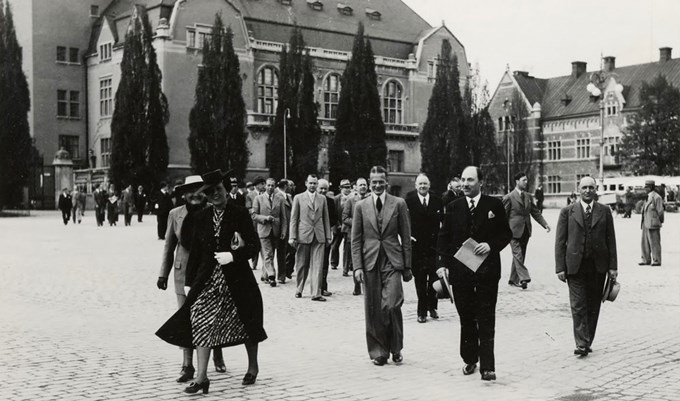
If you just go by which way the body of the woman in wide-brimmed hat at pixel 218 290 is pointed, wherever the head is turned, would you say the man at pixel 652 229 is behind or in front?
behind

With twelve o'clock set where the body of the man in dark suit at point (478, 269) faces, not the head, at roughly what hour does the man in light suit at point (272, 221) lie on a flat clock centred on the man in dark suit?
The man in light suit is roughly at 5 o'clock from the man in dark suit.

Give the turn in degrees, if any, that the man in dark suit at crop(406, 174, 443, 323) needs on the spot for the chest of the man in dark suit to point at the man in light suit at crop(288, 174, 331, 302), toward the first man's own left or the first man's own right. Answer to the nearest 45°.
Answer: approximately 135° to the first man's own right

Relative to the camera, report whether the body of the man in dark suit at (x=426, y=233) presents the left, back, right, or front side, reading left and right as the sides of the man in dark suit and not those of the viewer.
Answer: front

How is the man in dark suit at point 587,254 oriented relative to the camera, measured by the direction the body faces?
toward the camera

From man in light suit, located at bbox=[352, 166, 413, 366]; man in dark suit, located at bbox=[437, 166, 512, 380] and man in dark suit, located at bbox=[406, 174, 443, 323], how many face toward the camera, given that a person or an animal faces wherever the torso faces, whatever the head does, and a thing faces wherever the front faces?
3

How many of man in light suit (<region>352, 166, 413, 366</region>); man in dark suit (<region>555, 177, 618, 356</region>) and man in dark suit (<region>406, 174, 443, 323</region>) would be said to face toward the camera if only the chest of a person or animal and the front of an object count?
3

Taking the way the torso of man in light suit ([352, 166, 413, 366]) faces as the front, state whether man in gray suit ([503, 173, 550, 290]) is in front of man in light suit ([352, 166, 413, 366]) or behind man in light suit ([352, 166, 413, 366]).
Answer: behind

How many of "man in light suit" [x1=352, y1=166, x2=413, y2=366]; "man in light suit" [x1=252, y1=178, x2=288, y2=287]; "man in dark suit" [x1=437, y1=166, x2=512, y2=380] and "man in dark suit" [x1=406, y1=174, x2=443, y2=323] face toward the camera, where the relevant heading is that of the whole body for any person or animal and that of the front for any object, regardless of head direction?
4

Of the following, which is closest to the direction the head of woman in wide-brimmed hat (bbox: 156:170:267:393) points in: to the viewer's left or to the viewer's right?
to the viewer's left

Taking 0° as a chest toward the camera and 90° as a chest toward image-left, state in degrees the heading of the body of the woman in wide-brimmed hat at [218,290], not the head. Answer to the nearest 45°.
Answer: approximately 45°

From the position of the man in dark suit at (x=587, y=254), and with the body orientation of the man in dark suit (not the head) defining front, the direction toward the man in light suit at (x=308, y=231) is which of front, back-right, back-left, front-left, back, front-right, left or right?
back-right

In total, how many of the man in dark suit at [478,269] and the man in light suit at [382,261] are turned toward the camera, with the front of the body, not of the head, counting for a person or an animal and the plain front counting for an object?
2
